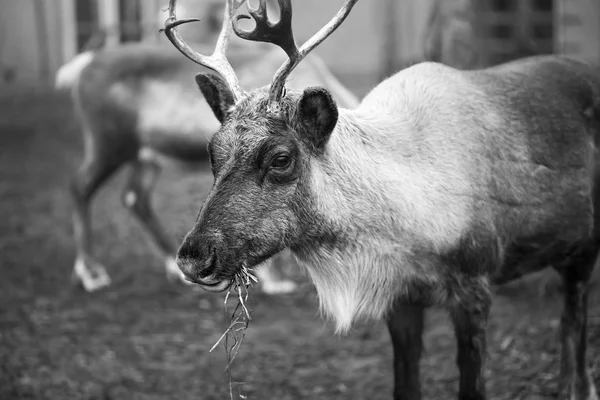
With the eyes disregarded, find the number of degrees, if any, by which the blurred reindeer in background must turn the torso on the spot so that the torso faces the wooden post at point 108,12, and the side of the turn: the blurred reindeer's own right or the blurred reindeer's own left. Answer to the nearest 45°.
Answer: approximately 90° to the blurred reindeer's own left

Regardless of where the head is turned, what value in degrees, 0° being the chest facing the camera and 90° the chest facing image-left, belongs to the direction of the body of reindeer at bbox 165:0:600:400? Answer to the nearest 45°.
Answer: approximately 45°

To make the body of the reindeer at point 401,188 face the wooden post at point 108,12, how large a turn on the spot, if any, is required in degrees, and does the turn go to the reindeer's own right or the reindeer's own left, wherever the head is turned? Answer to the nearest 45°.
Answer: approximately 90° to the reindeer's own right

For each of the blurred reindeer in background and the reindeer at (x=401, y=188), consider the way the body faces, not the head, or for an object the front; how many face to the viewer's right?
1

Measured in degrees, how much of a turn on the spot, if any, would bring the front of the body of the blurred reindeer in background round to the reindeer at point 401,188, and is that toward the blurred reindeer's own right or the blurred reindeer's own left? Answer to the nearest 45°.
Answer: approximately 90° to the blurred reindeer's own right

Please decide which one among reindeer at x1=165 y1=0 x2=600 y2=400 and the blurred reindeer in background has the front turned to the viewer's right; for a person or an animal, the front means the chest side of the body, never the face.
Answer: the blurred reindeer in background

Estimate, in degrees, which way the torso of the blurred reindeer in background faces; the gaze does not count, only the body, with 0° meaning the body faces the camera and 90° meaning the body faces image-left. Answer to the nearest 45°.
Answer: approximately 270°

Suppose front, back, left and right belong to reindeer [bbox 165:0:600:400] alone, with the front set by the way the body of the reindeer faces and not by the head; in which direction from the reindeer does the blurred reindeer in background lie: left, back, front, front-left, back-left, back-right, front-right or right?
right
